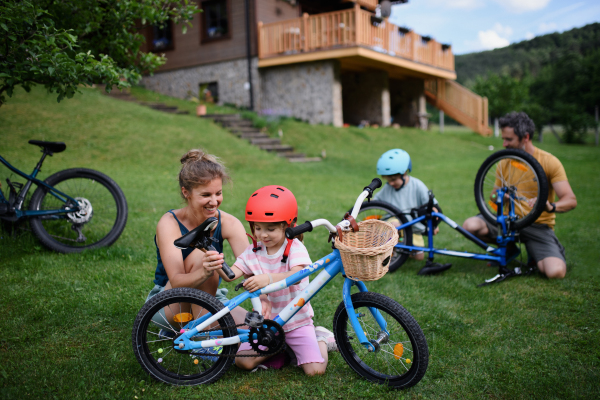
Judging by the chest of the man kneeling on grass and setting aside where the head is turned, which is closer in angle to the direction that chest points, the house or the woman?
the woman

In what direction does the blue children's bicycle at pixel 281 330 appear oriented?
to the viewer's right

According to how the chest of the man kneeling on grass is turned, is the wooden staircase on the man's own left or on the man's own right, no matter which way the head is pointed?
on the man's own right

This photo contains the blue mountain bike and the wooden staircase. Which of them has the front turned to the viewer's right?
the wooden staircase

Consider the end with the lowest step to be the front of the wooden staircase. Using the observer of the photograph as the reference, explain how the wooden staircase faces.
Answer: facing to the right of the viewer

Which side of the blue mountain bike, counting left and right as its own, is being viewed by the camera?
left

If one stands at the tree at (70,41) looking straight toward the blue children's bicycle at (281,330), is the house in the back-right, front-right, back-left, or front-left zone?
back-left

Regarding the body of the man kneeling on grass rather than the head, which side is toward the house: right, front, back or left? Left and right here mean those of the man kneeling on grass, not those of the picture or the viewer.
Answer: right

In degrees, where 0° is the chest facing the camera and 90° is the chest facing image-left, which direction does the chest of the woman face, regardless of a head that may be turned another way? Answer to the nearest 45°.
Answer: approximately 315°

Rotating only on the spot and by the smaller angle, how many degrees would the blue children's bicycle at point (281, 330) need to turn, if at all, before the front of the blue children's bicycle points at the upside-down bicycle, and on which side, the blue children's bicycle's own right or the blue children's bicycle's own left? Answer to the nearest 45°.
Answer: approximately 45° to the blue children's bicycle's own left
